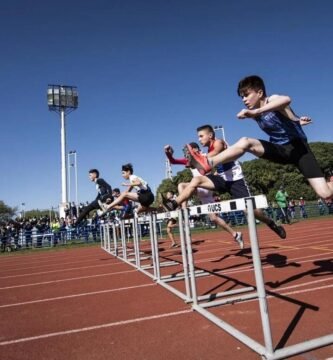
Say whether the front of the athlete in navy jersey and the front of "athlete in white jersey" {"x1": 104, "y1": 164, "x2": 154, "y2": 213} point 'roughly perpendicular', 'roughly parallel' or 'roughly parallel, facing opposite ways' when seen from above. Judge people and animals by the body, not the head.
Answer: roughly parallel

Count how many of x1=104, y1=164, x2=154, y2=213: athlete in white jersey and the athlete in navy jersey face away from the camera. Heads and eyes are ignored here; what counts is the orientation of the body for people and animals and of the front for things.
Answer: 0
